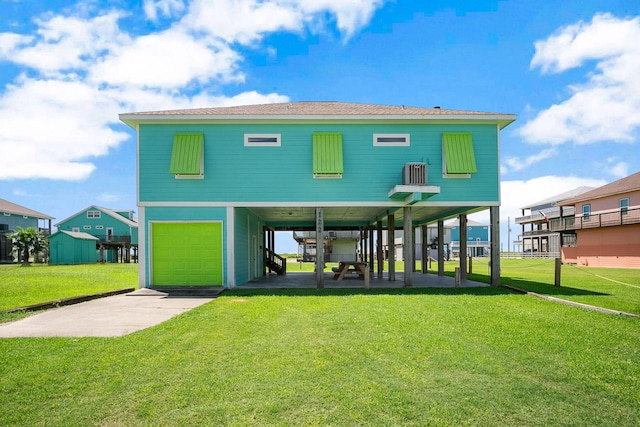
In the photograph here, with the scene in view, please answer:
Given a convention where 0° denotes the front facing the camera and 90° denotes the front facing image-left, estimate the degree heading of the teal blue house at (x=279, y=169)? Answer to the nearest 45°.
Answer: approximately 0°

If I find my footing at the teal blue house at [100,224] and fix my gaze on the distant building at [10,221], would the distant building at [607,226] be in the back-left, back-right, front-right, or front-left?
back-left

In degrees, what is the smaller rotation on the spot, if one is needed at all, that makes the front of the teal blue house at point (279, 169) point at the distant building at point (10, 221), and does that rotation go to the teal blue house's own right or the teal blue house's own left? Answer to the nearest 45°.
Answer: approximately 135° to the teal blue house's own right

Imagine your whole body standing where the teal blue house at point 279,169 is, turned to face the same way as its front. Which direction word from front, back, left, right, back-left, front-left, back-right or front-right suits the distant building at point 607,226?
back-left

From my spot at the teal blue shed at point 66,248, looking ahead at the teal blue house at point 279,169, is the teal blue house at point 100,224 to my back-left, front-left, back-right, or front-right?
back-left

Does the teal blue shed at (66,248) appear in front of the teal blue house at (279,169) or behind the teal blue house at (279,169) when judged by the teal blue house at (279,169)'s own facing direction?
behind
